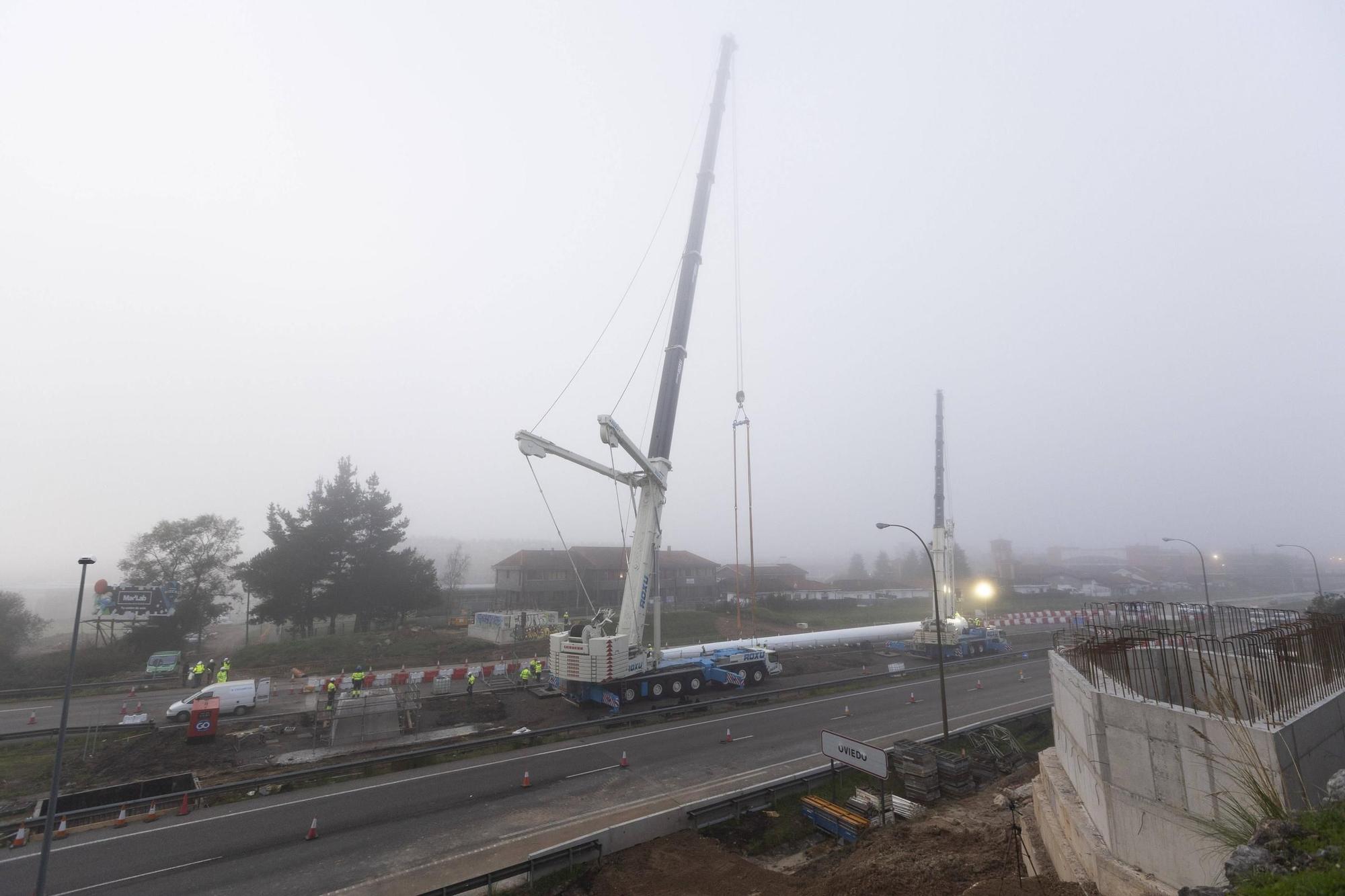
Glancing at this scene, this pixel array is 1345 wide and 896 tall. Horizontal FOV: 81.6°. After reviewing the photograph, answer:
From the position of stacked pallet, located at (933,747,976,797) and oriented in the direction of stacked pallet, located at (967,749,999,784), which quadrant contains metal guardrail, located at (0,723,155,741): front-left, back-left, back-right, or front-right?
back-left

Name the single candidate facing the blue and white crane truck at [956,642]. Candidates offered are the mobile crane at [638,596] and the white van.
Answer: the mobile crane

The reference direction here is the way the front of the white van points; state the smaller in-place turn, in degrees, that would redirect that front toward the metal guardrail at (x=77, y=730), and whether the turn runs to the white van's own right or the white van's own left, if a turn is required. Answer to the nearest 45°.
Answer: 0° — it already faces it

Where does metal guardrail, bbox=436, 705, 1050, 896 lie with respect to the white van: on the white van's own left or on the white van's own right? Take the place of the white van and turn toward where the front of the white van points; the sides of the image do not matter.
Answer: on the white van's own left

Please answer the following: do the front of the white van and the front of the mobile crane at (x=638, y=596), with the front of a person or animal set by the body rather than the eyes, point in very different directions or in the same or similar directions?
very different directions

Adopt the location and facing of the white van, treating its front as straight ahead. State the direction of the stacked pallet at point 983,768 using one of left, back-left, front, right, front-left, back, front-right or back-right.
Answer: back-left

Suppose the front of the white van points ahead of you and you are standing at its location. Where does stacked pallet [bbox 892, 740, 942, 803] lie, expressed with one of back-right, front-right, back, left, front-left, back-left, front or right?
back-left

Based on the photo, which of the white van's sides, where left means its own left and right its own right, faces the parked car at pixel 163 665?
right

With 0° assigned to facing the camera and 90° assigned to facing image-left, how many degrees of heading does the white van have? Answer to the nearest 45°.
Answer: approximately 90°

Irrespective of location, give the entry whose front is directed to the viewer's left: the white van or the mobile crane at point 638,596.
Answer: the white van

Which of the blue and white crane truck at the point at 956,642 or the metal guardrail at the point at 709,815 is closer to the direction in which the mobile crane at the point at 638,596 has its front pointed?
the blue and white crane truck

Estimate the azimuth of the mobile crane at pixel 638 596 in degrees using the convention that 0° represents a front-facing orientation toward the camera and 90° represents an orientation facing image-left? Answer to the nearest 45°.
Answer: approximately 225°
